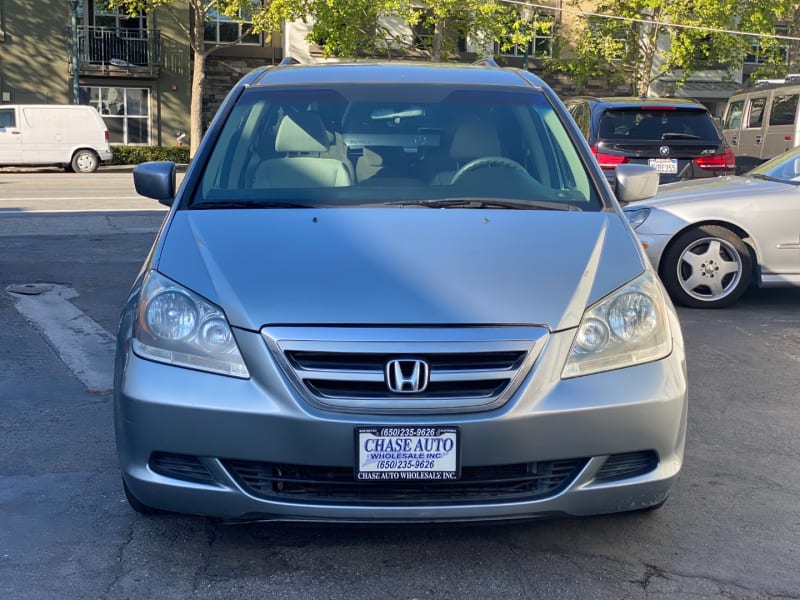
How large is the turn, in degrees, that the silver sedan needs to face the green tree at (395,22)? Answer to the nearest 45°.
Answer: approximately 45° to its right

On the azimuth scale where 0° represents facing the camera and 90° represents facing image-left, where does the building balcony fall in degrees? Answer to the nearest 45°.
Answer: approximately 0°

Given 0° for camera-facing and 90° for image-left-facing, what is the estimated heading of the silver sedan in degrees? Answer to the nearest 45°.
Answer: approximately 90°

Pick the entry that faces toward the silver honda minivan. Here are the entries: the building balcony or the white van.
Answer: the building balcony

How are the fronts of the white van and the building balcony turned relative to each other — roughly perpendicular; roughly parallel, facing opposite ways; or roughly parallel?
roughly perpendicular

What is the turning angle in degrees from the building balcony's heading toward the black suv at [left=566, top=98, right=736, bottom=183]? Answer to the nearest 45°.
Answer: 0° — it already faces it

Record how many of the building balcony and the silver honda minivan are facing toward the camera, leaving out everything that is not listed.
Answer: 2

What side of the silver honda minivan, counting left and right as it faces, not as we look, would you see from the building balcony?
back

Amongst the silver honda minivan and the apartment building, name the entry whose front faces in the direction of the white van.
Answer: the apartment building
